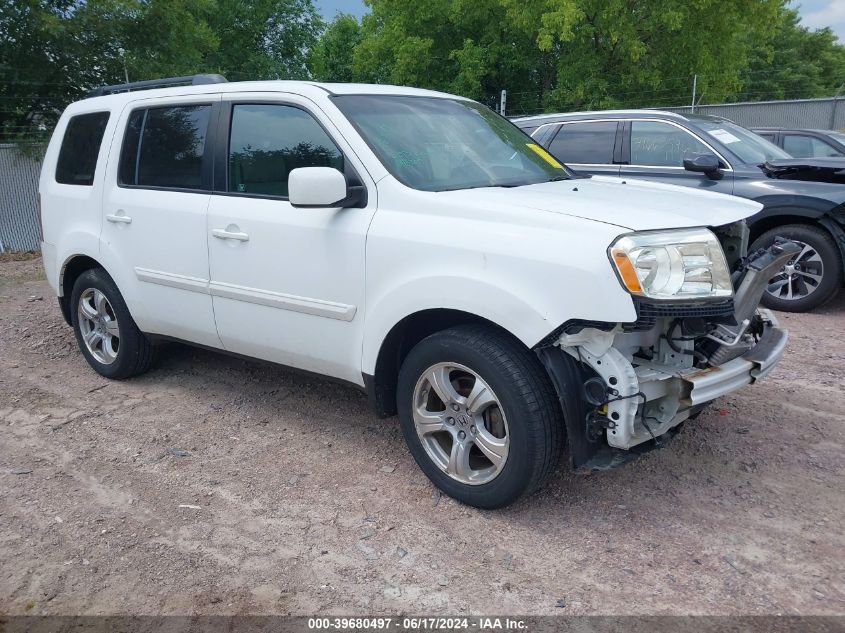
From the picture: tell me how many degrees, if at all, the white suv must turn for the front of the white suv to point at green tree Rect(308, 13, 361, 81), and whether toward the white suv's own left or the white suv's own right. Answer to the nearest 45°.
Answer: approximately 135° to the white suv's own left

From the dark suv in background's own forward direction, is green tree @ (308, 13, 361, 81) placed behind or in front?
behind

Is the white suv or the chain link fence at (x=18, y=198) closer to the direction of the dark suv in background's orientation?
the white suv

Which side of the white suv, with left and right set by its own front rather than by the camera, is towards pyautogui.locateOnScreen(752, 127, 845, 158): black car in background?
left

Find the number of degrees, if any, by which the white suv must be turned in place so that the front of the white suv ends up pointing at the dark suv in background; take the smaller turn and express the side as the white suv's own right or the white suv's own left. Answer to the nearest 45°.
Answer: approximately 90° to the white suv's own left

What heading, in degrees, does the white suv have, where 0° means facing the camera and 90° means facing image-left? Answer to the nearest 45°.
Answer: approximately 315°

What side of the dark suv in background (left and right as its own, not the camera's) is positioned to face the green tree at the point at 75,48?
back

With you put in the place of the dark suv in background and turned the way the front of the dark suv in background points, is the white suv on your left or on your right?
on your right

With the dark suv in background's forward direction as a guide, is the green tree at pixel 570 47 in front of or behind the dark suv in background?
behind

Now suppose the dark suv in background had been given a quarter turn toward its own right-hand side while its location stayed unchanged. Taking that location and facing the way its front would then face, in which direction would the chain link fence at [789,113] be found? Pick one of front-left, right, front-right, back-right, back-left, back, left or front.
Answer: back-right
